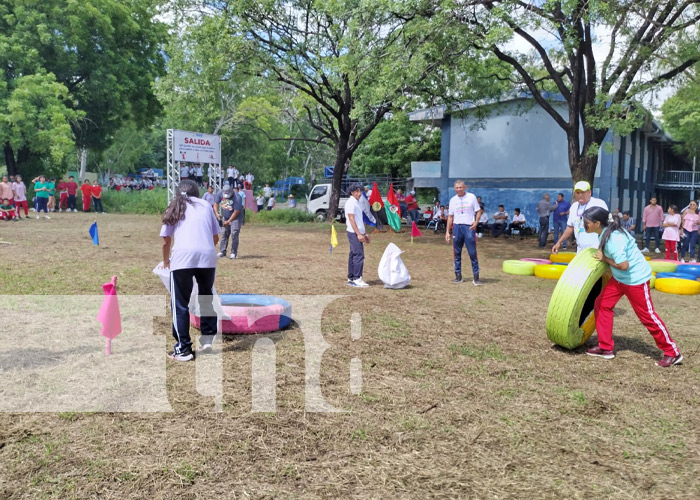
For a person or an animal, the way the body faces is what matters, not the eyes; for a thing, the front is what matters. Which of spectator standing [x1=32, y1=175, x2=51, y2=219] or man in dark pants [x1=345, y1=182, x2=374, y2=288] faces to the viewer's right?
the man in dark pants

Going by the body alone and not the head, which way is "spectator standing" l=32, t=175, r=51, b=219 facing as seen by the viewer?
toward the camera

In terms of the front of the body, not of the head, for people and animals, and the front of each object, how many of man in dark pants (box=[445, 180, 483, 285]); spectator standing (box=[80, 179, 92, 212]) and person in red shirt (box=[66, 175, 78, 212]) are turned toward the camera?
3

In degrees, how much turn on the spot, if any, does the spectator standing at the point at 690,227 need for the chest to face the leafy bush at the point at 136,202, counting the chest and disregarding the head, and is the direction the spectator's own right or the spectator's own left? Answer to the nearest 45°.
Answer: approximately 90° to the spectator's own right

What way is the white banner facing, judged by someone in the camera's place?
facing the viewer

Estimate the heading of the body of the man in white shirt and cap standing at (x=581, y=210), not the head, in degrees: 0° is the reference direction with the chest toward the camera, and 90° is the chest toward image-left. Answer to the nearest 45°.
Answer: approximately 45°

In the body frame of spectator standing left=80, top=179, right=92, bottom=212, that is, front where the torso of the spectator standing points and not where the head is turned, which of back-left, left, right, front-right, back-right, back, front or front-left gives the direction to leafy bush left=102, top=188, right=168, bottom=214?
left

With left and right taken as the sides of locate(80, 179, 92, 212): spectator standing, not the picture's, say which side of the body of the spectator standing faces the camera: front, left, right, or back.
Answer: front

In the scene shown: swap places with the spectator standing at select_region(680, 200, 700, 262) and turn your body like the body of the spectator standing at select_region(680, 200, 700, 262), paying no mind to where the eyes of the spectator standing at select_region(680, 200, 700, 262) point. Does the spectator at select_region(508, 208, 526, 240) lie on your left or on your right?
on your right

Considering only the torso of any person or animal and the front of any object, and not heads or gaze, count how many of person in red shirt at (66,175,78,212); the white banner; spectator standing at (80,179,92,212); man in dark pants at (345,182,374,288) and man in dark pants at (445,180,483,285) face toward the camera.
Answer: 4
